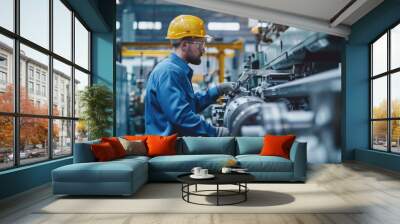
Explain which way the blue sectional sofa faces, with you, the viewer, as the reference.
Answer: facing the viewer
